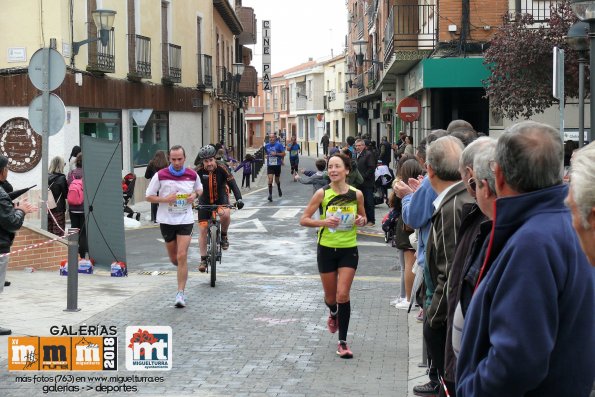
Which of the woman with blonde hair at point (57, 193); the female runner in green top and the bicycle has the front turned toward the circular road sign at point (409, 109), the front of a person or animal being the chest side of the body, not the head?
the woman with blonde hair

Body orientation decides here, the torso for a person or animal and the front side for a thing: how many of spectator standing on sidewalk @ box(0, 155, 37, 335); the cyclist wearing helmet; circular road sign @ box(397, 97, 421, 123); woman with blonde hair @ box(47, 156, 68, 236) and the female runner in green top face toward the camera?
3

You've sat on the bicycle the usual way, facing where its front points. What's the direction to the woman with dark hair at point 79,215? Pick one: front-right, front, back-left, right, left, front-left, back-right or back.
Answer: back-right

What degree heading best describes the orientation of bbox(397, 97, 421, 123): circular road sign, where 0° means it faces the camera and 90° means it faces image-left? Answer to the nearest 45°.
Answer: approximately 0°

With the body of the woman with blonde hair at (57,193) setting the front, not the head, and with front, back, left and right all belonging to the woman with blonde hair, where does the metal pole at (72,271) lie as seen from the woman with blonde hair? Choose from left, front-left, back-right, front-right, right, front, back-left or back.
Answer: back-right

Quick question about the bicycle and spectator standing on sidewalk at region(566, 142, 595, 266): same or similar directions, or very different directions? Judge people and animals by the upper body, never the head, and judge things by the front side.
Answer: very different directions

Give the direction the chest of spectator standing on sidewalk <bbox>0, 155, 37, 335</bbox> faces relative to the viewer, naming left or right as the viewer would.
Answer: facing to the right of the viewer

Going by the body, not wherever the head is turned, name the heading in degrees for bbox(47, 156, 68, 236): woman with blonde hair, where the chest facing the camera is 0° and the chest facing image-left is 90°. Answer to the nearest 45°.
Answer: approximately 225°

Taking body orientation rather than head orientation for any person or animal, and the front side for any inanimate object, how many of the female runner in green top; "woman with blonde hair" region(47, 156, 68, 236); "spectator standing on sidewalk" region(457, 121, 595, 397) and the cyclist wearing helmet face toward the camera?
2

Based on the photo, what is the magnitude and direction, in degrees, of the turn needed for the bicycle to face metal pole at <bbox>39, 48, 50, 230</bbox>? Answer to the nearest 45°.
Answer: approximately 90° to its right

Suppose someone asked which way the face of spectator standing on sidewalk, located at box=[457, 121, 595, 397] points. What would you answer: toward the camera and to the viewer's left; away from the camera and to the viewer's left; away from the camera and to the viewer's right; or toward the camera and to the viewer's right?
away from the camera and to the viewer's left

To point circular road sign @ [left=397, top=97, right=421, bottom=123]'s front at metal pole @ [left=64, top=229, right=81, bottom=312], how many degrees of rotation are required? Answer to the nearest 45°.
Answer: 0° — it already faces it

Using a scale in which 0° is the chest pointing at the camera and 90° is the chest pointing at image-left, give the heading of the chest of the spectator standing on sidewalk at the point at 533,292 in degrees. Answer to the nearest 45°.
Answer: approximately 135°
